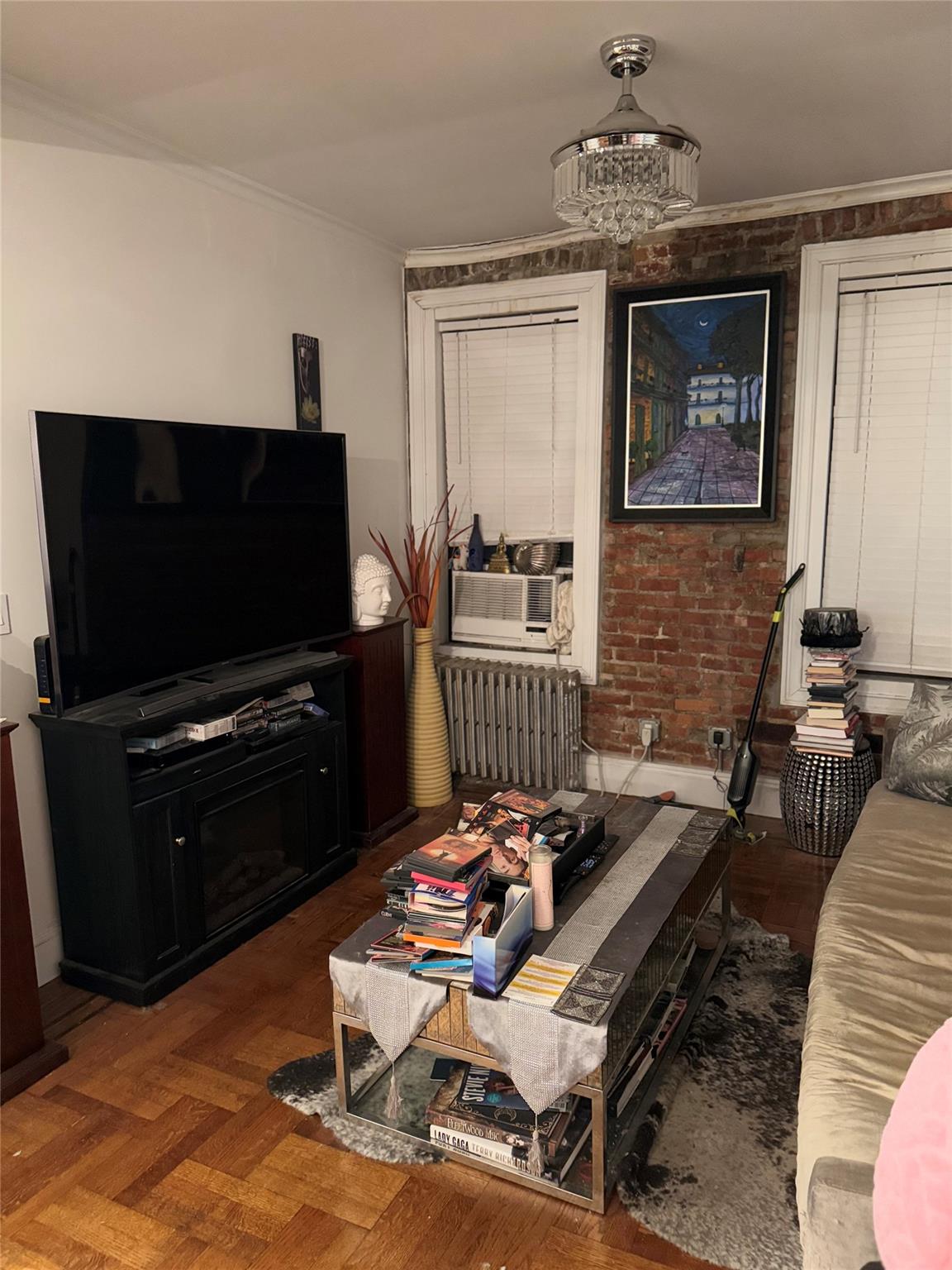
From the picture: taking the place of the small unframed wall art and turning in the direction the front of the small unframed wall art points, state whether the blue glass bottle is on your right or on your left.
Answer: on your left

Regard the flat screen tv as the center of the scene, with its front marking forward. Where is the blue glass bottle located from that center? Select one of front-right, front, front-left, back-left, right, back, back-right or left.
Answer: left

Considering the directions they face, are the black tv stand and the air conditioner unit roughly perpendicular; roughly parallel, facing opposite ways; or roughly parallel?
roughly perpendicular

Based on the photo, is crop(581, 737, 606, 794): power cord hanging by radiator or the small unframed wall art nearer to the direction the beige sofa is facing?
the small unframed wall art

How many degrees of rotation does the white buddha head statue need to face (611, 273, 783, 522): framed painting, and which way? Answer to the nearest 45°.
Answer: approximately 45° to its left

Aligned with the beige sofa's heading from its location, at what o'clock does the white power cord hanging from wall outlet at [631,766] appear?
The white power cord hanging from wall outlet is roughly at 2 o'clock from the beige sofa.

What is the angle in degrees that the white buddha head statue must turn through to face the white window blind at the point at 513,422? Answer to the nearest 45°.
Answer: approximately 90° to its left

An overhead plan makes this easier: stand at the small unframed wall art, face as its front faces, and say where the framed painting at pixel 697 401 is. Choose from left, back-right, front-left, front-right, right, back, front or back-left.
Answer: front-left

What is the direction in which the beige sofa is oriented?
to the viewer's left

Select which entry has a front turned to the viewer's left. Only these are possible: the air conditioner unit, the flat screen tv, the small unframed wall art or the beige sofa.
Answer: the beige sofa

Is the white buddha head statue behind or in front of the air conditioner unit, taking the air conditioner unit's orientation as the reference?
in front
